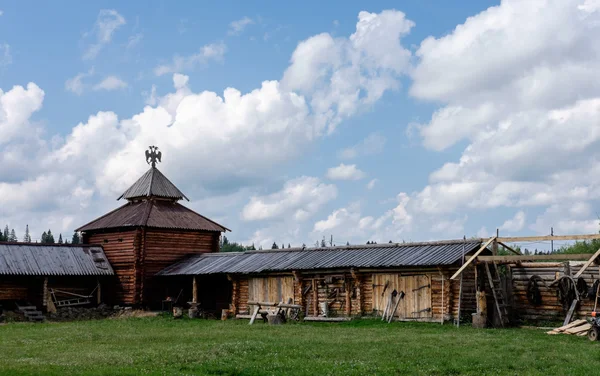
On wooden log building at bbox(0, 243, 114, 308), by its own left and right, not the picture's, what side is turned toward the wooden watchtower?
left

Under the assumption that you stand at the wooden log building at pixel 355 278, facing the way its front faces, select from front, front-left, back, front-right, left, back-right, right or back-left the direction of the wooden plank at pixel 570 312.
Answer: left

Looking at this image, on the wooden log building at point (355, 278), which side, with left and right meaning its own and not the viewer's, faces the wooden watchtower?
right

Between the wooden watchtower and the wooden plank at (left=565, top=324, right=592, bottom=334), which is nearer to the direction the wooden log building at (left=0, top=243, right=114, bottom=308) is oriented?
the wooden plank

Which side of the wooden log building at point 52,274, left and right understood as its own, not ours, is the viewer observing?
front

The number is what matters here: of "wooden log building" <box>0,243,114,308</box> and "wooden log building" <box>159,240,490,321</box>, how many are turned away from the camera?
0

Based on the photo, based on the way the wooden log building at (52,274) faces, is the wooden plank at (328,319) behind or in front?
in front

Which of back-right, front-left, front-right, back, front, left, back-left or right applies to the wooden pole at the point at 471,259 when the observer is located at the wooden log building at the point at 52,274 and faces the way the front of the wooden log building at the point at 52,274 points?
front-left

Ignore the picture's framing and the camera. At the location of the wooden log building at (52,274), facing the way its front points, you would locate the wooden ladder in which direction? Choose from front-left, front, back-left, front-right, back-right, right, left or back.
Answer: front-left

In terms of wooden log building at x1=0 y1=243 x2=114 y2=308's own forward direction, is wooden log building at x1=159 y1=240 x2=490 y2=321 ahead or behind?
ahead
